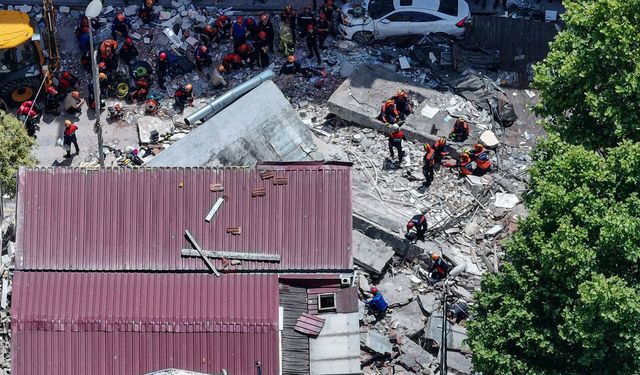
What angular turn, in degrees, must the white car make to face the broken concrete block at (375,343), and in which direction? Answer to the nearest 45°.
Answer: approximately 90° to its left

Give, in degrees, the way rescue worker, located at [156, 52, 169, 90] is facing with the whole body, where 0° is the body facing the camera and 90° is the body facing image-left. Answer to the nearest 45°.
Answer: approximately 0°

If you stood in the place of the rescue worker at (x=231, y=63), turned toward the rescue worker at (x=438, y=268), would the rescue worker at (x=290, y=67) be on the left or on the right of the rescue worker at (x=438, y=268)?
left

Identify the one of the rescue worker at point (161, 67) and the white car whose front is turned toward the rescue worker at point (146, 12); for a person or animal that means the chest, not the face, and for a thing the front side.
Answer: the white car

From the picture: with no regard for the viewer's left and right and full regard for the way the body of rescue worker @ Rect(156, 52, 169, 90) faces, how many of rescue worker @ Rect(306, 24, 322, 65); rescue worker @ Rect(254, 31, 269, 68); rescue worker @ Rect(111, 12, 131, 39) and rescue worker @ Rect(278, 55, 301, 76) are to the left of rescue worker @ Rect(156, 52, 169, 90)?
3

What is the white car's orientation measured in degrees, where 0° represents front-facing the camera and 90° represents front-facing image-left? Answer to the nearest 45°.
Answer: approximately 90°

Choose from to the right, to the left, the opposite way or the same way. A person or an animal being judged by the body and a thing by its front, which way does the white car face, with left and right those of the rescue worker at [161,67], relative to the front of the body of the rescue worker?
to the right

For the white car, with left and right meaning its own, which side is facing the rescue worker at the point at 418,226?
left

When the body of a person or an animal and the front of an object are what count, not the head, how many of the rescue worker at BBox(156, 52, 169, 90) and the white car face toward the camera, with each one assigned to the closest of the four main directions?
1

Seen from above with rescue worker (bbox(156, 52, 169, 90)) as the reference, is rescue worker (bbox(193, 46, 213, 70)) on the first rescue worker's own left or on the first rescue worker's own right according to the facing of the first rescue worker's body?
on the first rescue worker's own left
